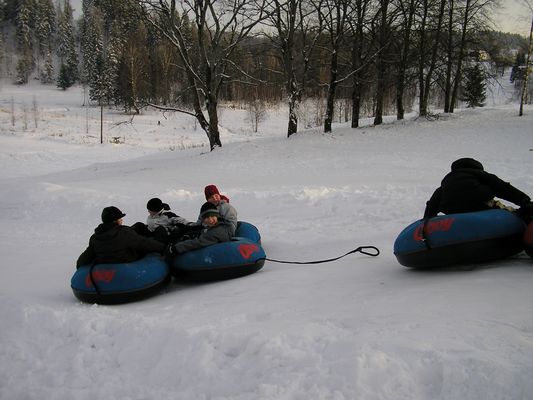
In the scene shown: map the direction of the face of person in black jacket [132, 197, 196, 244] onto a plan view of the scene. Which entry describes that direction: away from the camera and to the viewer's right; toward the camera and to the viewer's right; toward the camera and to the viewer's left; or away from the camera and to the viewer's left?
toward the camera and to the viewer's left

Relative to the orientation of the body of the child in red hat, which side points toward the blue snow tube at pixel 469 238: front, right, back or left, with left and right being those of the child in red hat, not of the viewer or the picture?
left

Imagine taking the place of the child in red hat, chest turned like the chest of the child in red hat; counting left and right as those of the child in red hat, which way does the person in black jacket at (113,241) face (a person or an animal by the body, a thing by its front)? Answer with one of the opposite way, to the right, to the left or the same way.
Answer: the opposite way

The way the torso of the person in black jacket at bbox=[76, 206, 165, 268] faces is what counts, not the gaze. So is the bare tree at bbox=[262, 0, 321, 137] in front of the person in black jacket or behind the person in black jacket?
in front

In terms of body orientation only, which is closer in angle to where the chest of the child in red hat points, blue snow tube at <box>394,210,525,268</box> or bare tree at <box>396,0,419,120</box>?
the blue snow tube

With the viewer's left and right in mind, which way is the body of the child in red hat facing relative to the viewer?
facing the viewer and to the left of the viewer

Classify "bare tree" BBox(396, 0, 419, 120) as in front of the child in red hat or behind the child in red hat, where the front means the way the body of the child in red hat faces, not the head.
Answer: behind

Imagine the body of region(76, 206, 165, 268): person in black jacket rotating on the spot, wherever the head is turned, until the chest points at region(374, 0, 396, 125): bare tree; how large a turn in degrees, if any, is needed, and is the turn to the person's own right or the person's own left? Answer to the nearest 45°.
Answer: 0° — they already face it

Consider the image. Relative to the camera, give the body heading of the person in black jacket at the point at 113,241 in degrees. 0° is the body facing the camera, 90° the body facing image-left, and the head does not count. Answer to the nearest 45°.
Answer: approximately 225°
